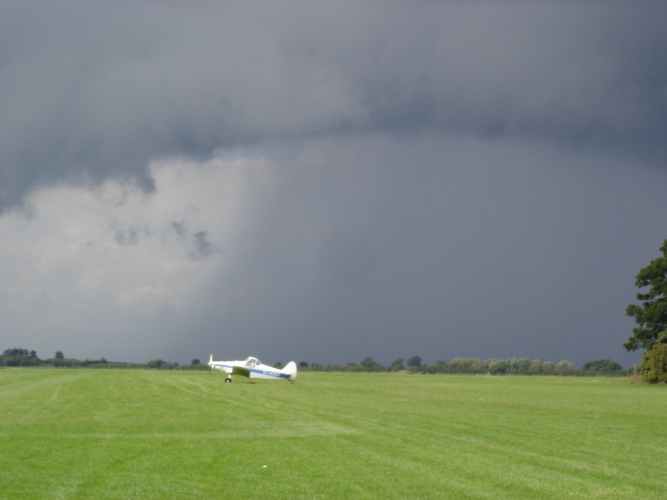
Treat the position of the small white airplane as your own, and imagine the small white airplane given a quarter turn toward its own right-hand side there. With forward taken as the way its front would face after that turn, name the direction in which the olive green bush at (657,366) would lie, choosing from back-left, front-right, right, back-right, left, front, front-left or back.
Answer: right

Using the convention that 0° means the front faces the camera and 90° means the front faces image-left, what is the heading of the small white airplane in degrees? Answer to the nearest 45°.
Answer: approximately 90°
